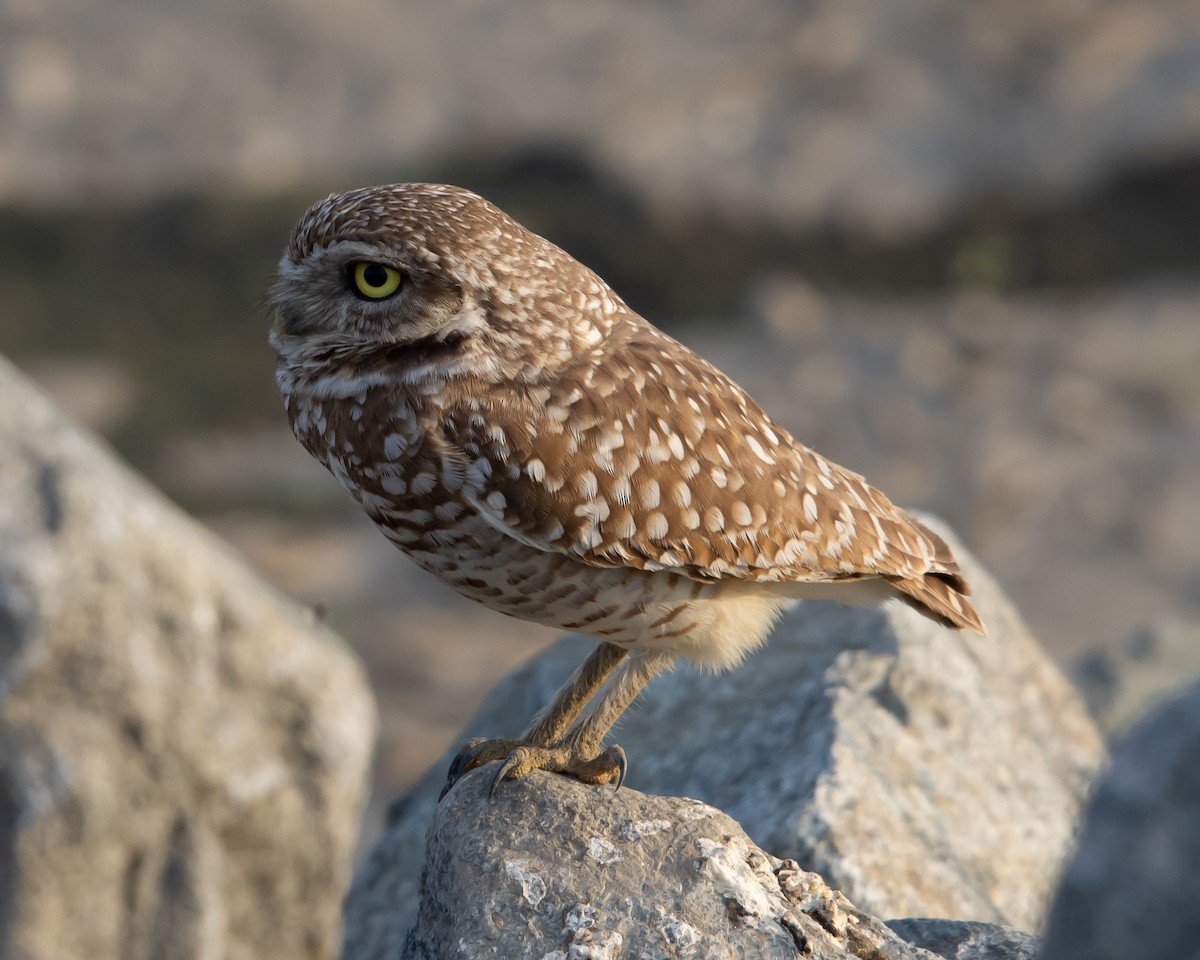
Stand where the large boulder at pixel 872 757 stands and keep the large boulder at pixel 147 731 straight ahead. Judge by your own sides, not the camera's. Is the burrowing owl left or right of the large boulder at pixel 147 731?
left

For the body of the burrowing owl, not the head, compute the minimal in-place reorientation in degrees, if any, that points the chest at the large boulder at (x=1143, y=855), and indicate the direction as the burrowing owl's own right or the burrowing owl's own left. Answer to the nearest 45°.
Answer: approximately 135° to the burrowing owl's own left

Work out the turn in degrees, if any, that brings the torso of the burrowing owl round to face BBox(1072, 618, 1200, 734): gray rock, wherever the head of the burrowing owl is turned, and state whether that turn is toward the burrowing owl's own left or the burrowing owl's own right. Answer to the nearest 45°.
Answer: approximately 135° to the burrowing owl's own right

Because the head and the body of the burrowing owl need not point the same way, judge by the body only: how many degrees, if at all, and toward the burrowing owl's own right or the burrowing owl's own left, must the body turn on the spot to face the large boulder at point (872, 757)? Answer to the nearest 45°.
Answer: approximately 135° to the burrowing owl's own right

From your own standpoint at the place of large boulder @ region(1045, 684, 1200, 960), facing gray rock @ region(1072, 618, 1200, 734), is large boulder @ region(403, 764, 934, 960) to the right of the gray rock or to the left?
left

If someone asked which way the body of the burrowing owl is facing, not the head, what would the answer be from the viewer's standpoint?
to the viewer's left

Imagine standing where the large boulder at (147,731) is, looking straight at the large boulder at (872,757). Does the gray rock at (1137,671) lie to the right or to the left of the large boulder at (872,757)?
left
